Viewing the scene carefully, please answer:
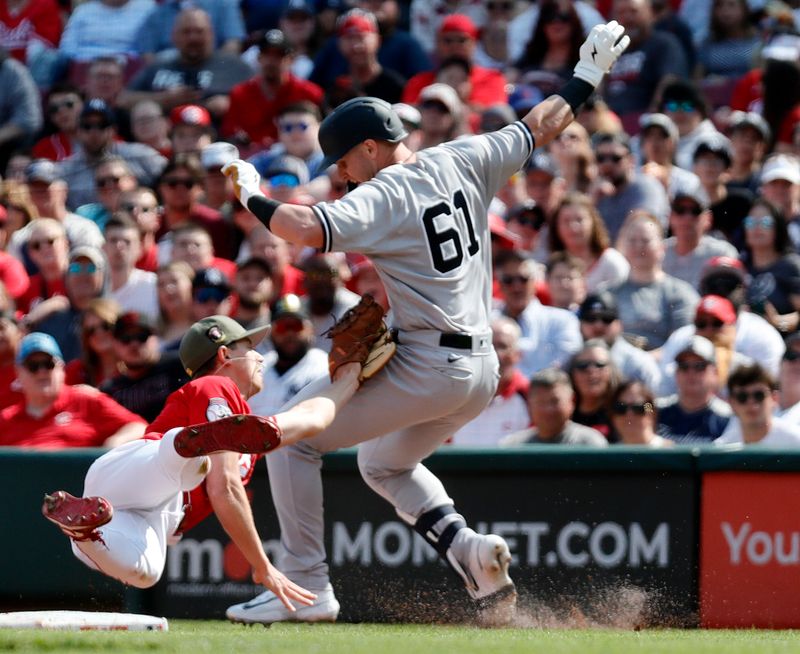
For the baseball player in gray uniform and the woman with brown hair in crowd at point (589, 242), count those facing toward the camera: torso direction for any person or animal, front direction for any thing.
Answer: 1

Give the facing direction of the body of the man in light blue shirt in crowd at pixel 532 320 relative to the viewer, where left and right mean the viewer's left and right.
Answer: facing the viewer

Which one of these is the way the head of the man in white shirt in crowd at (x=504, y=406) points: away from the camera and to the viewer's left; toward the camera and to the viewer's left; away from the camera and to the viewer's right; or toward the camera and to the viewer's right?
toward the camera and to the viewer's left

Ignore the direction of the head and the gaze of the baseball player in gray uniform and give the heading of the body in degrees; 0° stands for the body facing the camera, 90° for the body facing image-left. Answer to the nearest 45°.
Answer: approximately 135°

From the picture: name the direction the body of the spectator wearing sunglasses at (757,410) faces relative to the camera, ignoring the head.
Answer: toward the camera

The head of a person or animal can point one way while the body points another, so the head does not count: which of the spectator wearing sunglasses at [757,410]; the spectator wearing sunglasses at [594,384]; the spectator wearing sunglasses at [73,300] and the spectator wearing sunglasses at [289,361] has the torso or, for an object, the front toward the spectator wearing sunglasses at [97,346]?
the spectator wearing sunglasses at [73,300]

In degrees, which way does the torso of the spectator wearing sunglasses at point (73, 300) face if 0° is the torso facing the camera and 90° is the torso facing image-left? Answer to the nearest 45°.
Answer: approximately 0°
